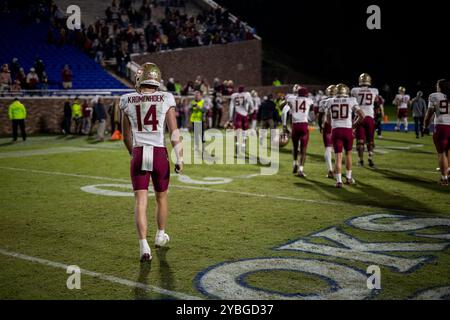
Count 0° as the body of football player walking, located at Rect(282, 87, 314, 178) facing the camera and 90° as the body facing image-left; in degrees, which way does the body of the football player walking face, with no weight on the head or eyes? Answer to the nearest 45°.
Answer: approximately 180°

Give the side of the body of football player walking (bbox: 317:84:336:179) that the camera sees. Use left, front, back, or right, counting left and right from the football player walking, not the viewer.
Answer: back

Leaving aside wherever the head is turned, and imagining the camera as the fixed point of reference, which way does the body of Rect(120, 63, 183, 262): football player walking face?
away from the camera

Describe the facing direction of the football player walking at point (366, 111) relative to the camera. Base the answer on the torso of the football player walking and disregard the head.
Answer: away from the camera

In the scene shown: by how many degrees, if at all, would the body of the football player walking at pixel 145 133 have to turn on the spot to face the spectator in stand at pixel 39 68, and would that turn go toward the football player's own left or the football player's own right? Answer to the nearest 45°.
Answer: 0° — they already face them

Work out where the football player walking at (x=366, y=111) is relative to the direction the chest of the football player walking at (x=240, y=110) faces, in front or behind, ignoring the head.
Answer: behind

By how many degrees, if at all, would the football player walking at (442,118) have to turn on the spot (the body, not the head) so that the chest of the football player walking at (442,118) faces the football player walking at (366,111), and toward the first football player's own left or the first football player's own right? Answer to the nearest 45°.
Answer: approximately 45° to the first football player's own left

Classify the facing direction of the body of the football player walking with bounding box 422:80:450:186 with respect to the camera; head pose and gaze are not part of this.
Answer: away from the camera

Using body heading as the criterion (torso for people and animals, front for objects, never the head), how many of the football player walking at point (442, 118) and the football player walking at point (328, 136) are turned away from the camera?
2

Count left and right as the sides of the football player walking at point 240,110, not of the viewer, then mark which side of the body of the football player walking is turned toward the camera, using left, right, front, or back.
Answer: back

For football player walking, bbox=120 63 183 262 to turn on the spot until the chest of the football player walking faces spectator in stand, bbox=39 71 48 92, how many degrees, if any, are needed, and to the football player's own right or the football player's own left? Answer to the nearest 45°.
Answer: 0° — they already face them
